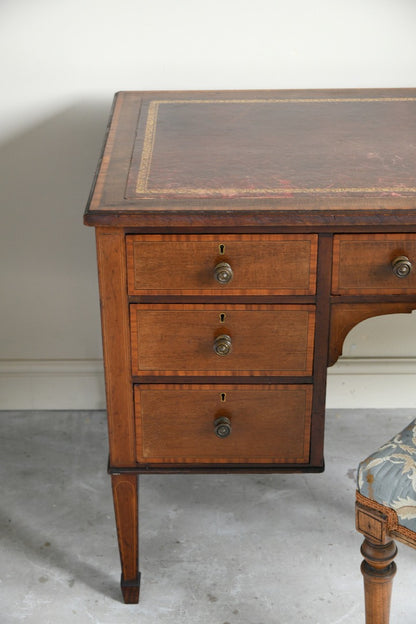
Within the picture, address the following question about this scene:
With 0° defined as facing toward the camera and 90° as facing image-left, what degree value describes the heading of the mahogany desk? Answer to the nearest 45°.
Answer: approximately 0°
